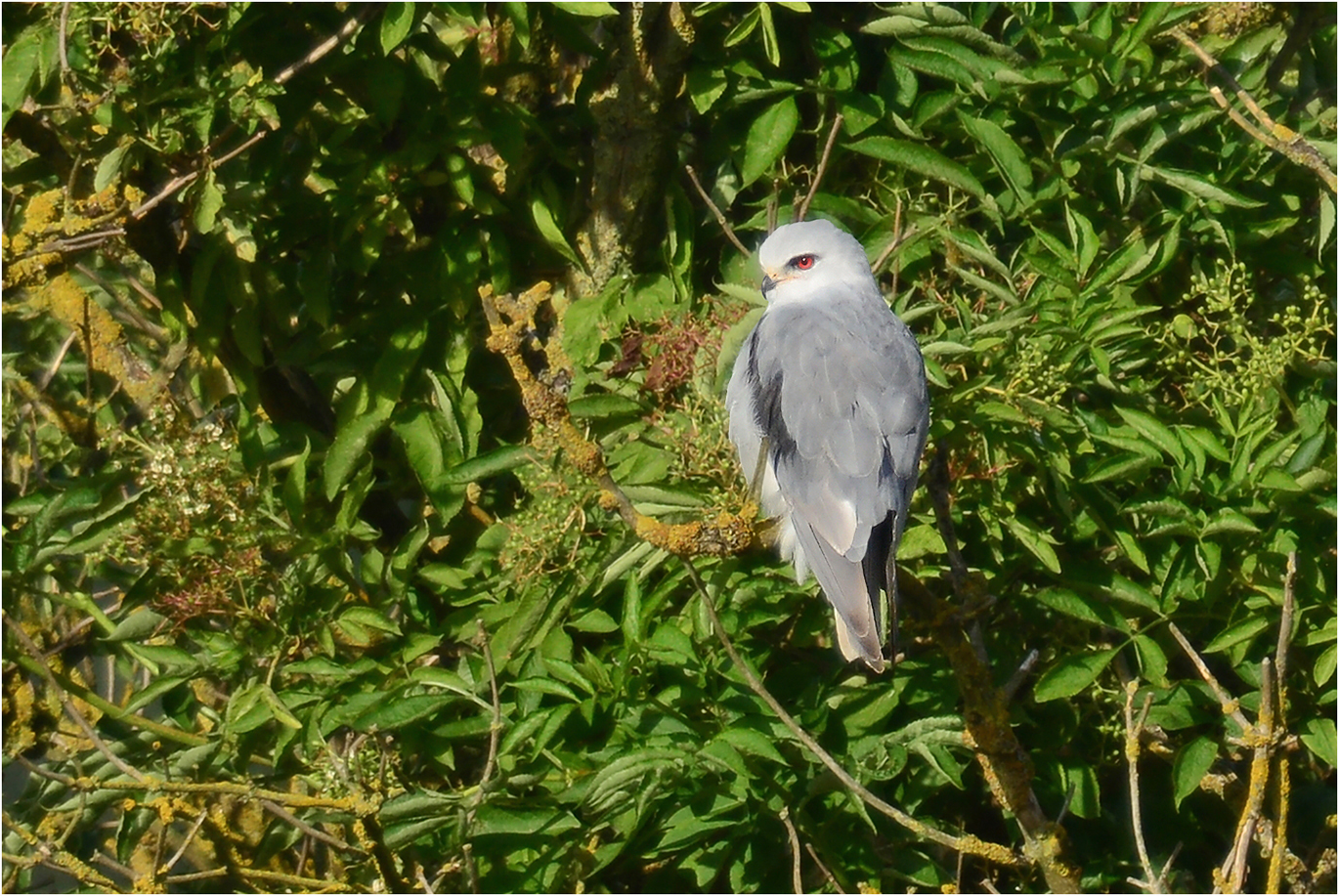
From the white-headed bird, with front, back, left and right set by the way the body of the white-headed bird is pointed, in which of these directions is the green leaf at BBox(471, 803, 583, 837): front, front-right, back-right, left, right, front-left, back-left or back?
left

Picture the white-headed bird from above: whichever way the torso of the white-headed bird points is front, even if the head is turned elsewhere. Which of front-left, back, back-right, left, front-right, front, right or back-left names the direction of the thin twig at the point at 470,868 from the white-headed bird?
left

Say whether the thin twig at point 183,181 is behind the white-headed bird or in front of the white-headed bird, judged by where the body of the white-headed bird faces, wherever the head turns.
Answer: in front

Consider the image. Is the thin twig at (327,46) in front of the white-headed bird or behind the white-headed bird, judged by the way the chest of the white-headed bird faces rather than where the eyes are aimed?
in front

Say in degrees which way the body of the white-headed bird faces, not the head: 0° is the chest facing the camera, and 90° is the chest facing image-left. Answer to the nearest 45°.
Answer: approximately 135°

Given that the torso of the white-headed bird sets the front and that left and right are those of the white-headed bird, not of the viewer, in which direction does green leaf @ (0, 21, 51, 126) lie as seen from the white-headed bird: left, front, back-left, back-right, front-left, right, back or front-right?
front-left

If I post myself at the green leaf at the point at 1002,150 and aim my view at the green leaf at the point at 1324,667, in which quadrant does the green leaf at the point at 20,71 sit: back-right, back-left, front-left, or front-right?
back-right
